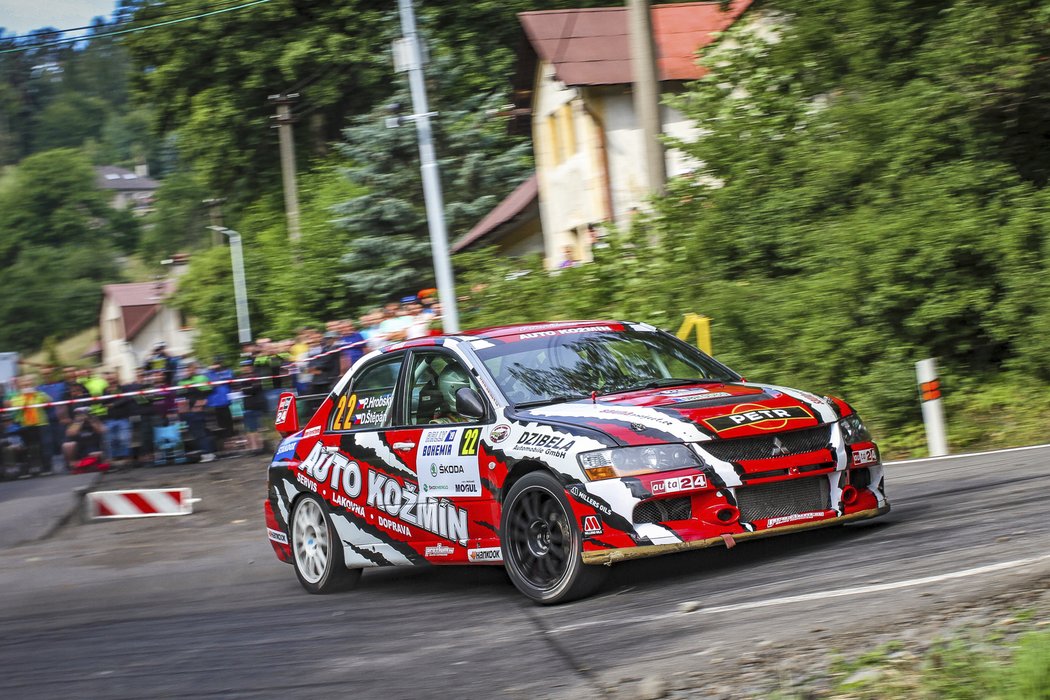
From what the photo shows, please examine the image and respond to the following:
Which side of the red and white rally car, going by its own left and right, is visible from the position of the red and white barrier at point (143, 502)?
back

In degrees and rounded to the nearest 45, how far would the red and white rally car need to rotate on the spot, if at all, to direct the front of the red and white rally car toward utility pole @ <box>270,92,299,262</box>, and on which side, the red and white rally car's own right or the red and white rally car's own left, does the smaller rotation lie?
approximately 135° to the red and white rally car's own left

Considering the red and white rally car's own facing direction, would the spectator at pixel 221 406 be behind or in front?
behind

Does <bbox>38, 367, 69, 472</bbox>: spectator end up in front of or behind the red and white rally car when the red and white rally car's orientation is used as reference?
behind

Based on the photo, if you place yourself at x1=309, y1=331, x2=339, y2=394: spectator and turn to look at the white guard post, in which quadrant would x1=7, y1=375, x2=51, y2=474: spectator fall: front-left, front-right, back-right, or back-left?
back-right

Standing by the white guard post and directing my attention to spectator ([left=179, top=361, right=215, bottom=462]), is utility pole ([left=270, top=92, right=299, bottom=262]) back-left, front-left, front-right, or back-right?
front-right

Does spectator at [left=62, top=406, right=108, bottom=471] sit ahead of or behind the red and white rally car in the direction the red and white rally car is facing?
behind

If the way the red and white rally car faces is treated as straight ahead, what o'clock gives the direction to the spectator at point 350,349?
The spectator is roughly at 7 o'clock from the red and white rally car.

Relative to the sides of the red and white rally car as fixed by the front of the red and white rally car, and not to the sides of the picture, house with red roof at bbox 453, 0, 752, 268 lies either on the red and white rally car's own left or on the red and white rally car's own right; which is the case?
on the red and white rally car's own left

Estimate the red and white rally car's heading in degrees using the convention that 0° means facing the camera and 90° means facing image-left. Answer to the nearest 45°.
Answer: approximately 315°

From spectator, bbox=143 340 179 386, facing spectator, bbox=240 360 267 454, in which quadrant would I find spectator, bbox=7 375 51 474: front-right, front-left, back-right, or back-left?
back-right

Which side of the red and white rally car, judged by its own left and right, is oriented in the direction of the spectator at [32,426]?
back

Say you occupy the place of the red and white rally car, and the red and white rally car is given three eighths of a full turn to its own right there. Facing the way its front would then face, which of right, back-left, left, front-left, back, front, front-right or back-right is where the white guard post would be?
back-right

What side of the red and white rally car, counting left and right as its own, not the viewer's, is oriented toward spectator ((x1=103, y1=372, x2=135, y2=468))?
back
